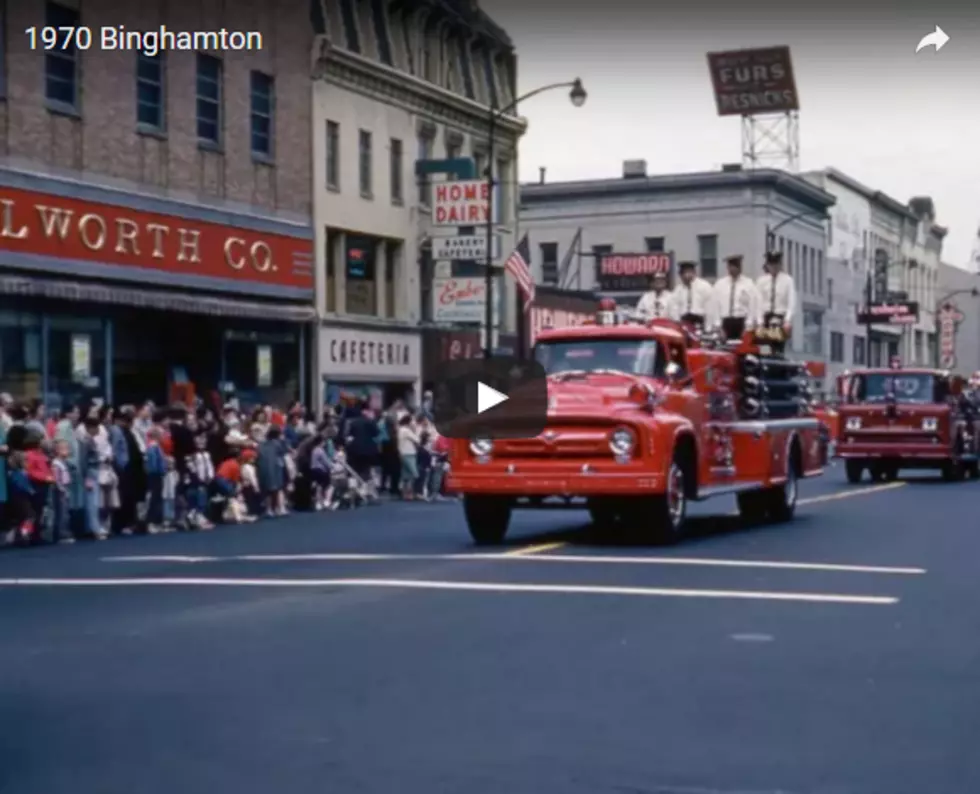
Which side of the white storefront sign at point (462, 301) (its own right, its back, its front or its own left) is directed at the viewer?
front

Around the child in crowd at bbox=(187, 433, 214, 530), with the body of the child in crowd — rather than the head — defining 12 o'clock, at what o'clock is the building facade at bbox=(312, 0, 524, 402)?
The building facade is roughly at 8 o'clock from the child in crowd.

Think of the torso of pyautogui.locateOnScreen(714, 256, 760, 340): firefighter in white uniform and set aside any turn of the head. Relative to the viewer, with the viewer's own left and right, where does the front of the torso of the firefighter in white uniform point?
facing the viewer and to the left of the viewer

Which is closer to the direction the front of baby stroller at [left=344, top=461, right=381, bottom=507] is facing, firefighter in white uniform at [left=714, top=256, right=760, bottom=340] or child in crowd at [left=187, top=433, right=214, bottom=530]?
the firefighter in white uniform

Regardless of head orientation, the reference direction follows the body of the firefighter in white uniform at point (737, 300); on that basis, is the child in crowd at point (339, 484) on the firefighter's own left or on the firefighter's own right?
on the firefighter's own right

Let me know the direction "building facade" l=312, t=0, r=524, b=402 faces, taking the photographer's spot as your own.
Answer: facing the viewer and to the right of the viewer
